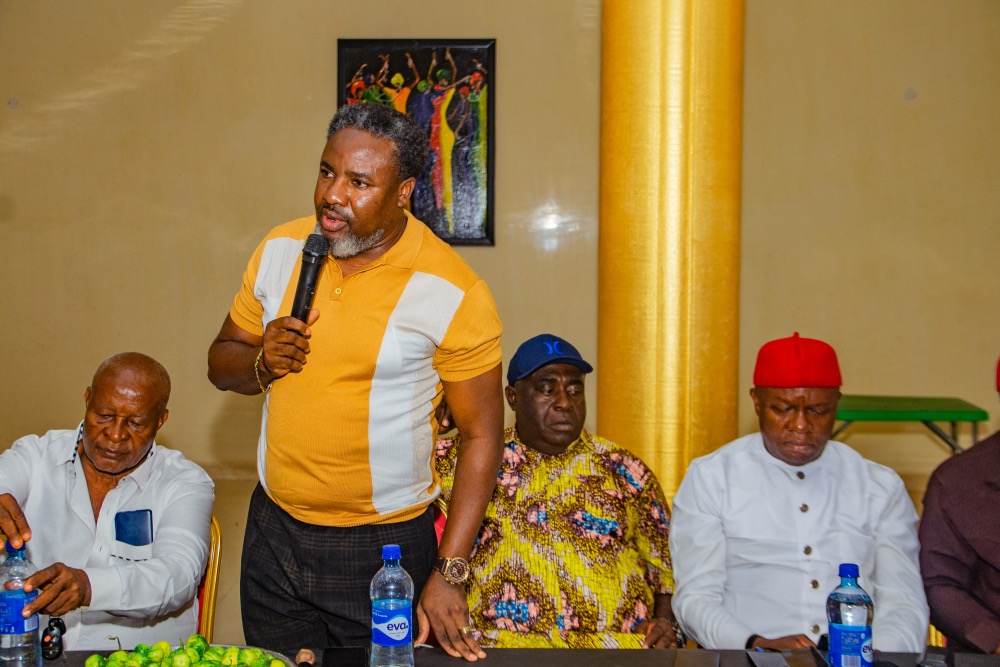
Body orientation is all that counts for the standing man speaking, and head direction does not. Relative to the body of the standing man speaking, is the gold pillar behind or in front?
behind

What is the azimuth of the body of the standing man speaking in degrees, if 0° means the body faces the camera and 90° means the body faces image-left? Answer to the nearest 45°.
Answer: approximately 45°

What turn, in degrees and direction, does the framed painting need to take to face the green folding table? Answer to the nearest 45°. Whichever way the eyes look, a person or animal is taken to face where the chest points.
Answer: approximately 90° to its left

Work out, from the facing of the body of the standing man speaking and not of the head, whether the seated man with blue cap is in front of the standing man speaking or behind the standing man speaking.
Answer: behind

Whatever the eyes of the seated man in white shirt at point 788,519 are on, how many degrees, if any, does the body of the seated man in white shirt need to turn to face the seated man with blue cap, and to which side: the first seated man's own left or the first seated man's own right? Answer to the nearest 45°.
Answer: approximately 90° to the first seated man's own right

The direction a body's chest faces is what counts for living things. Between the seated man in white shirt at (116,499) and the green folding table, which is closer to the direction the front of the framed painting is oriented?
the seated man in white shirt

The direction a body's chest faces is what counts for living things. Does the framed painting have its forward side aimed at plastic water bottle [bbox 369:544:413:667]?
yes

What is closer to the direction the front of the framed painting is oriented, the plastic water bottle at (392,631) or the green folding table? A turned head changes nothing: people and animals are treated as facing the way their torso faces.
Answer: the plastic water bottle

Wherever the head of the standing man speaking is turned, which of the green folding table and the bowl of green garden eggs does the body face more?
the bowl of green garden eggs

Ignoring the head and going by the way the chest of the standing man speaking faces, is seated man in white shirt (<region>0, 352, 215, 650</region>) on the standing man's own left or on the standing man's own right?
on the standing man's own right
